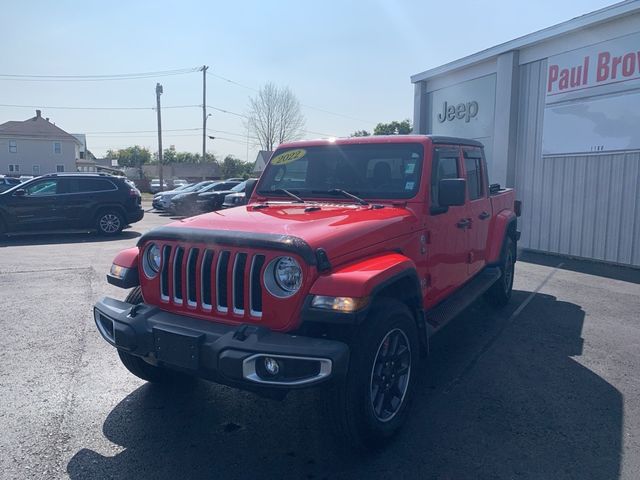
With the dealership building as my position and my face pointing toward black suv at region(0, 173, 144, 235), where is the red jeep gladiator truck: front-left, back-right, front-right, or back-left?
front-left

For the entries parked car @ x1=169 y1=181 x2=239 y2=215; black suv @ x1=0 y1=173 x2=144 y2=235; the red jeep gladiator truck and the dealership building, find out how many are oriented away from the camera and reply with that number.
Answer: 0

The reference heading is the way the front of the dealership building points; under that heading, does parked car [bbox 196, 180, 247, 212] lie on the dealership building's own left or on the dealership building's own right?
on the dealership building's own right

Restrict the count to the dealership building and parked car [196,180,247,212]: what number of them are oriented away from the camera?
0

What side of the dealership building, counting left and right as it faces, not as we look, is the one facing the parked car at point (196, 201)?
right

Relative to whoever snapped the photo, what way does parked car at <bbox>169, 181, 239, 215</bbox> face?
facing the viewer and to the left of the viewer

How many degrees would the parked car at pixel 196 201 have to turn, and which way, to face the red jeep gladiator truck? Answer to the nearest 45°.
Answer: approximately 45° to its left

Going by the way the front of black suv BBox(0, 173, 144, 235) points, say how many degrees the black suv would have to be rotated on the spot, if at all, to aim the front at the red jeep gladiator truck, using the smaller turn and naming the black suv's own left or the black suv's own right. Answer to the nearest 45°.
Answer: approximately 90° to the black suv's own left

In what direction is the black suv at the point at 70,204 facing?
to the viewer's left

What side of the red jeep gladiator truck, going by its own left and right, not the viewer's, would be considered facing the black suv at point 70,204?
right

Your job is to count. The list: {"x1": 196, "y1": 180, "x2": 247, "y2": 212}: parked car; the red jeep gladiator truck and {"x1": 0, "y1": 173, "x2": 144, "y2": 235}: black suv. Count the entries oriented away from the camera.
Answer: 0

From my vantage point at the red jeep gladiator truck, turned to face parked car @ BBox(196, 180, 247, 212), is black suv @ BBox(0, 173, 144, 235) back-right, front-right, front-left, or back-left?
front-left

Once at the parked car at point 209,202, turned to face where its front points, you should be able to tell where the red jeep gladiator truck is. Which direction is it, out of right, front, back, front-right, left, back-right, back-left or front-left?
front-left

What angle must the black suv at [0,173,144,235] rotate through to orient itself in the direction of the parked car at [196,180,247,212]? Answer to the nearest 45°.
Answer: approximately 135° to its right
